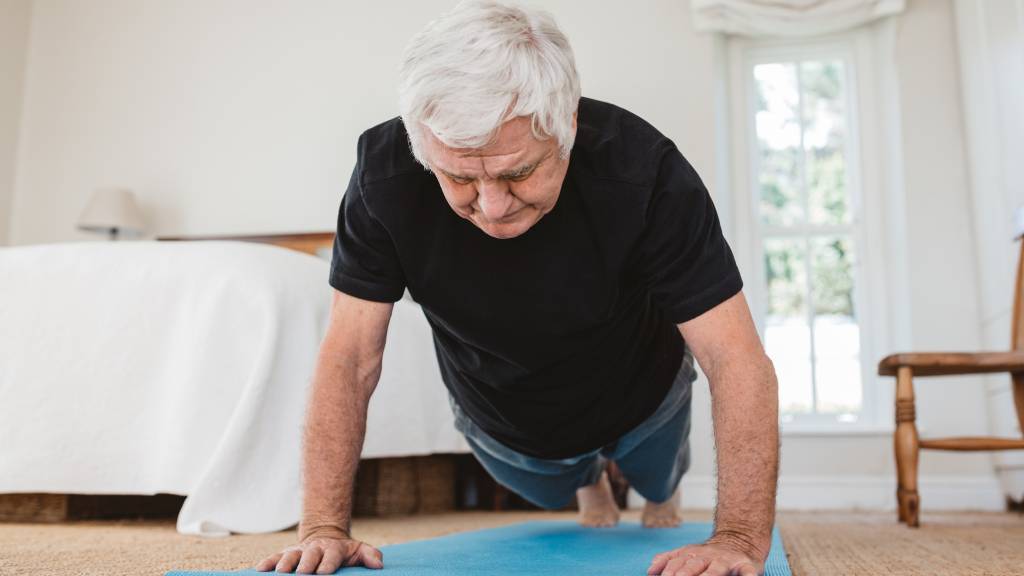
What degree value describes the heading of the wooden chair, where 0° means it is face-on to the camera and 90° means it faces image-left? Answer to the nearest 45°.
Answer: approximately 90°

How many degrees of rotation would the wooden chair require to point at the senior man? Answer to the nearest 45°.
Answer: approximately 90° to its left

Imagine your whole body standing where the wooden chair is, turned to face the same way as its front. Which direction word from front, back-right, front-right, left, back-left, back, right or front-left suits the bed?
front-left

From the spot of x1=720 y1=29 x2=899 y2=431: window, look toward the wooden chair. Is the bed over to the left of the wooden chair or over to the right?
right

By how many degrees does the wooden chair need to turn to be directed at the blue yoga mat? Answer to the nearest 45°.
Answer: approximately 90° to its left

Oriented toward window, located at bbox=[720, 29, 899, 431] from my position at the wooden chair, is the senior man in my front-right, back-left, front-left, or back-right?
back-left
